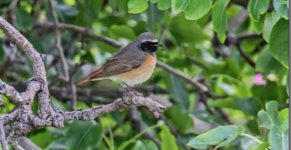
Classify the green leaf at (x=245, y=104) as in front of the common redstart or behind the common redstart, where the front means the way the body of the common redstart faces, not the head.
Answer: in front

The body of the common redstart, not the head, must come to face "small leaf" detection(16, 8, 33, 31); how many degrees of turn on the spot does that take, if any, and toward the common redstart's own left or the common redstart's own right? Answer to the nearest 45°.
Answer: approximately 180°

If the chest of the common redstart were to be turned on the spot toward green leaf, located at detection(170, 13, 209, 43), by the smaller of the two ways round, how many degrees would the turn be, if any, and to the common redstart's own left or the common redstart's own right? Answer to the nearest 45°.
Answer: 0° — it already faces it

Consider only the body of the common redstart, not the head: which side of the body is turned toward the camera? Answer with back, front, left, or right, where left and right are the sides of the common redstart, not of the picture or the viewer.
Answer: right

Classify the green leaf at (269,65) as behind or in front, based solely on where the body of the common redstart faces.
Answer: in front

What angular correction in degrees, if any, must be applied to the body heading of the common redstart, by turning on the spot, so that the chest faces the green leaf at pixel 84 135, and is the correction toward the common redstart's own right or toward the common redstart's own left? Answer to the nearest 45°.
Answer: approximately 135° to the common redstart's own right
